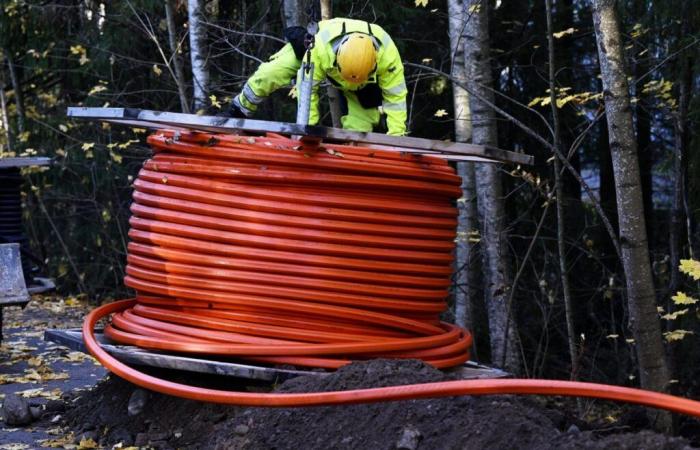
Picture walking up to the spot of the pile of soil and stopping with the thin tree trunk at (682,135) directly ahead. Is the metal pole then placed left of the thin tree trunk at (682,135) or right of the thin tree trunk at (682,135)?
left

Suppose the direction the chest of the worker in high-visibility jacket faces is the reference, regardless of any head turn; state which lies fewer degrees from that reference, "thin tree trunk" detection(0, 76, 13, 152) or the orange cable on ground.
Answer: the orange cable on ground

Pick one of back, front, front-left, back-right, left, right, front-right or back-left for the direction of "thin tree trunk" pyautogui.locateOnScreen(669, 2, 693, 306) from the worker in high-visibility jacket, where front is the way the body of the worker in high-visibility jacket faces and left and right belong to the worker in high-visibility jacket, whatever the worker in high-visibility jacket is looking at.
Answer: back-left

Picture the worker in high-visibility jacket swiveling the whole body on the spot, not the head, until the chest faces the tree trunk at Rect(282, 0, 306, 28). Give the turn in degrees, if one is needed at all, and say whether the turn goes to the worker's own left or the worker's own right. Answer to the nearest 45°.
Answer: approximately 180°

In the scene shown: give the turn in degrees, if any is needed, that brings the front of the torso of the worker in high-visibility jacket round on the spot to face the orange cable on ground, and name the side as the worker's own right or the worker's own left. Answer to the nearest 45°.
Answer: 0° — they already face it

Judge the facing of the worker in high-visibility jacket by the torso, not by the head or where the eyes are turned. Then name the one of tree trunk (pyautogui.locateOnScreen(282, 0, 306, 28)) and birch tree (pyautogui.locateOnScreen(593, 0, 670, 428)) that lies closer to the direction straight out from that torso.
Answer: the birch tree

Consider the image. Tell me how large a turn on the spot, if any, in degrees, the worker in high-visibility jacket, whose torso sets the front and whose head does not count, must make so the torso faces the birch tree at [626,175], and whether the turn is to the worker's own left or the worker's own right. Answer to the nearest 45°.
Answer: approximately 90° to the worker's own left

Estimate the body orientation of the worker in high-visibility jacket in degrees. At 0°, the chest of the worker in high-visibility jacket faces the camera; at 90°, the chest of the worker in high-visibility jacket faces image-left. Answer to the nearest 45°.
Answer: approximately 0°

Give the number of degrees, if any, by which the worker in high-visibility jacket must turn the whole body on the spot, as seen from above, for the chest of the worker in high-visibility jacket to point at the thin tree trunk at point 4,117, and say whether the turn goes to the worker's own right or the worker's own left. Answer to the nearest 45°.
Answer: approximately 135° to the worker's own right

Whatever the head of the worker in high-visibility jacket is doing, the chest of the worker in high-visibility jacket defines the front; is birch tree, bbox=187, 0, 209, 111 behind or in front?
behind
